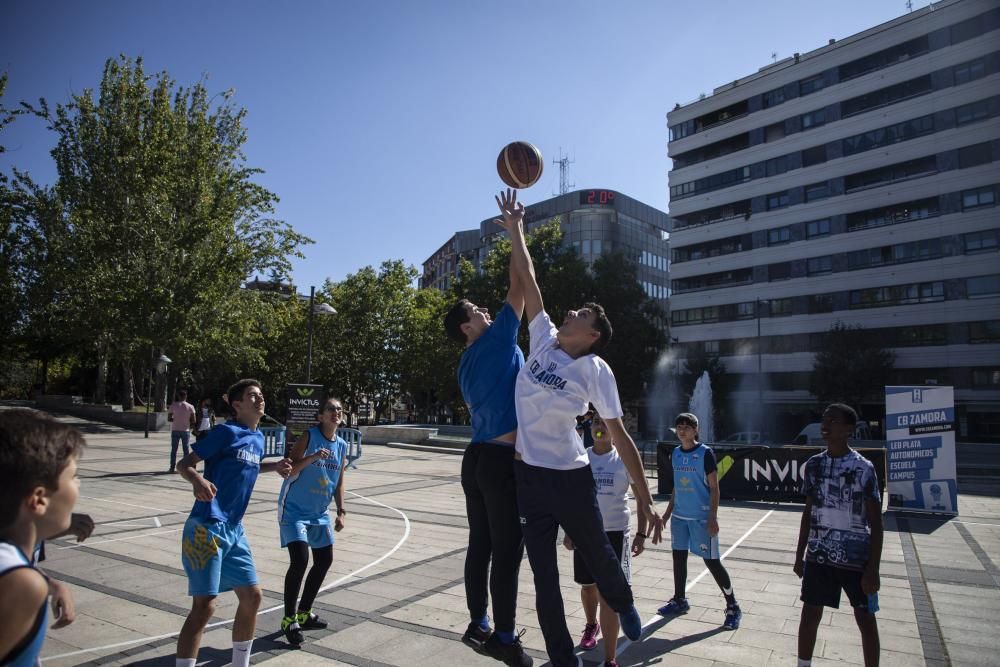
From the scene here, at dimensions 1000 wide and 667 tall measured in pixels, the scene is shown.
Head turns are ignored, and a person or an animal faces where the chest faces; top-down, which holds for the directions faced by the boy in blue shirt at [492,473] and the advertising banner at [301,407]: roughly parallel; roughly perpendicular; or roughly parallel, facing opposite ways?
roughly perpendicular

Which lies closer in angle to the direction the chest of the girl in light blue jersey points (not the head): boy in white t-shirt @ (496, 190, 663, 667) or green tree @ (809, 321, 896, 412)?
the boy in white t-shirt

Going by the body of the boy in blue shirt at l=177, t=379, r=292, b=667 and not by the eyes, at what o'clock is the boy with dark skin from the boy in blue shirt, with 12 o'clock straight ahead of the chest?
The boy with dark skin is roughly at 11 o'clock from the boy in blue shirt.

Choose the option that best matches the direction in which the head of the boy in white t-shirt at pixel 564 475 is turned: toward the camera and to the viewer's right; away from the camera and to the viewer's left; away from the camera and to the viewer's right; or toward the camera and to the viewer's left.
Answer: toward the camera and to the viewer's left

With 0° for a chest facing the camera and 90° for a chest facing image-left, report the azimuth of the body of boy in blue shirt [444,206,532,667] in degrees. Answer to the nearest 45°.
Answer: approximately 270°

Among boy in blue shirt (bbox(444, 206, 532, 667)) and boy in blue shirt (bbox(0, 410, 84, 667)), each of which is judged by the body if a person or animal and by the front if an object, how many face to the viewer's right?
2

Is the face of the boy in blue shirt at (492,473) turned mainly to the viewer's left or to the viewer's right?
to the viewer's right

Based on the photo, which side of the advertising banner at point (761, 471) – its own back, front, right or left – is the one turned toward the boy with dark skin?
front

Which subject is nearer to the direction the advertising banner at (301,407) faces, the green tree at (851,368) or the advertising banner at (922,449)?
the advertising banner

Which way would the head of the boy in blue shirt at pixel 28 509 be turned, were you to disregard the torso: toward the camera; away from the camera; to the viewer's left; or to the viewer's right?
to the viewer's right

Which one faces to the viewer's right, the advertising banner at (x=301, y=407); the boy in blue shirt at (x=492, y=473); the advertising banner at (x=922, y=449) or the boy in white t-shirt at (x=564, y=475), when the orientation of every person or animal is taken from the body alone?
the boy in blue shirt

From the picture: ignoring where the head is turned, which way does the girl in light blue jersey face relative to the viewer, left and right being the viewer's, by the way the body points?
facing the viewer and to the right of the viewer
